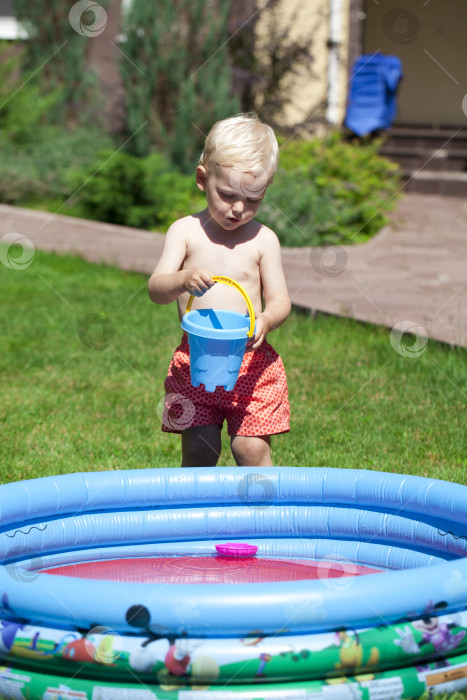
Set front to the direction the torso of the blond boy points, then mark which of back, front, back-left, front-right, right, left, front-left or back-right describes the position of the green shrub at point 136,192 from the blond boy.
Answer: back

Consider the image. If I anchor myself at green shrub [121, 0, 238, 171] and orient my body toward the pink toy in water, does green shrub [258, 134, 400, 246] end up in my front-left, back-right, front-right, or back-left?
front-left

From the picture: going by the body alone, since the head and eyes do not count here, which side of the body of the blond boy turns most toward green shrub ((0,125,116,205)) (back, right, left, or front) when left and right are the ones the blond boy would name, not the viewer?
back

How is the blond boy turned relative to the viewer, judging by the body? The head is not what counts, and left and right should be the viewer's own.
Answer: facing the viewer

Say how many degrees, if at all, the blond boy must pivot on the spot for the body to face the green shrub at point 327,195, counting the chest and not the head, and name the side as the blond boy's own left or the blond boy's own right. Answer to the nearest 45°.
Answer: approximately 180°
